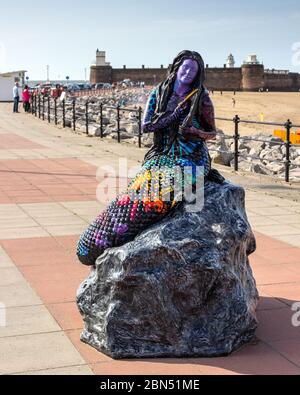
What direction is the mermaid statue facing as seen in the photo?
toward the camera

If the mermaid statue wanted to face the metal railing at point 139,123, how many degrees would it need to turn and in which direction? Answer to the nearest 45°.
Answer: approximately 180°
